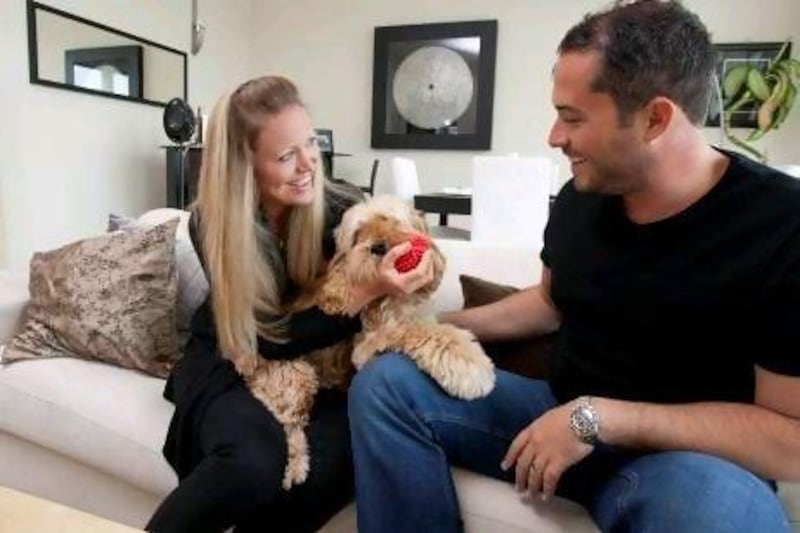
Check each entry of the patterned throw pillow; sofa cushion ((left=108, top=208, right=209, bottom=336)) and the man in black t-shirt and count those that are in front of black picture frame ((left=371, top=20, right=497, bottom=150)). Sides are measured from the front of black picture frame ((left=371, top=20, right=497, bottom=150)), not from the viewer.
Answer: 3

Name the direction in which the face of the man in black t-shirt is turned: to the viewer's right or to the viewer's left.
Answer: to the viewer's left

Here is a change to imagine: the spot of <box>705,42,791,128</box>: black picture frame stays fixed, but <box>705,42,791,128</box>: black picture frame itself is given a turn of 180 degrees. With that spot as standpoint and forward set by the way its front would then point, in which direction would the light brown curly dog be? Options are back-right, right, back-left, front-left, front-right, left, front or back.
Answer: back

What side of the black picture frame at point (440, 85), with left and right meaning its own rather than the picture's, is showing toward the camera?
front

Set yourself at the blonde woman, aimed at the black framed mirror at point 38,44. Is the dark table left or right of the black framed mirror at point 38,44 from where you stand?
right

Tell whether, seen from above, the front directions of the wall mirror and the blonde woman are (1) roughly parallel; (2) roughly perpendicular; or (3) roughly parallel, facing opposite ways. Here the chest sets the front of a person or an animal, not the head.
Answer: roughly parallel

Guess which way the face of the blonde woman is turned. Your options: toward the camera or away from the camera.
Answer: toward the camera

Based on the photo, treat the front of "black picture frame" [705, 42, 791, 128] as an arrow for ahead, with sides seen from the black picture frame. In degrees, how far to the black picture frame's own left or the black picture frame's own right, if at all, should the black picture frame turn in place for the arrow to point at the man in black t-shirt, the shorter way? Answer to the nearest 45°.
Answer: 0° — it already faces them

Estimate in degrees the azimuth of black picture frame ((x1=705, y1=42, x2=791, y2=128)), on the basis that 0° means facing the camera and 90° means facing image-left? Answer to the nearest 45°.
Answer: approximately 0°

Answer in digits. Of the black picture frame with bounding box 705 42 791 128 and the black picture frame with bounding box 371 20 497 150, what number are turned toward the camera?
2
